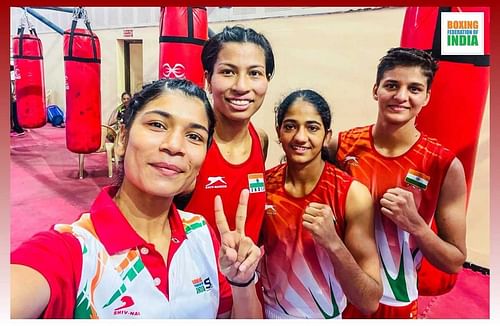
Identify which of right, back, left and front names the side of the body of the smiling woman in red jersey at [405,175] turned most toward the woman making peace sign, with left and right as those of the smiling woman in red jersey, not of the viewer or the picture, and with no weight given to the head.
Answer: front

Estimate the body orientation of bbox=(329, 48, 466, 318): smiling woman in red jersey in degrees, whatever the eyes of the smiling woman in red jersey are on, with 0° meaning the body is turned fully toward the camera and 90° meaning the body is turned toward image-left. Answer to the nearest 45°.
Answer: approximately 0°

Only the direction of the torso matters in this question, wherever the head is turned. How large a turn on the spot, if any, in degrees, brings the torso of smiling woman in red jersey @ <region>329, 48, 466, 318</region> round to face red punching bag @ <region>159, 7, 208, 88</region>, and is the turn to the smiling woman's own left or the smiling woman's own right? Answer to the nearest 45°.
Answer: approximately 90° to the smiling woman's own right

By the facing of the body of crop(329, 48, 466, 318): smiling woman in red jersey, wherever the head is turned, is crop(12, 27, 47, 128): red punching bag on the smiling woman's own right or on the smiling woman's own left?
on the smiling woman's own right

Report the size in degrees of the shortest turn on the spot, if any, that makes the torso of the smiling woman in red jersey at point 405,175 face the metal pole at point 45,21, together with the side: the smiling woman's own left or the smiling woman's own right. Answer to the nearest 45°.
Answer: approximately 90° to the smiling woman's own right
